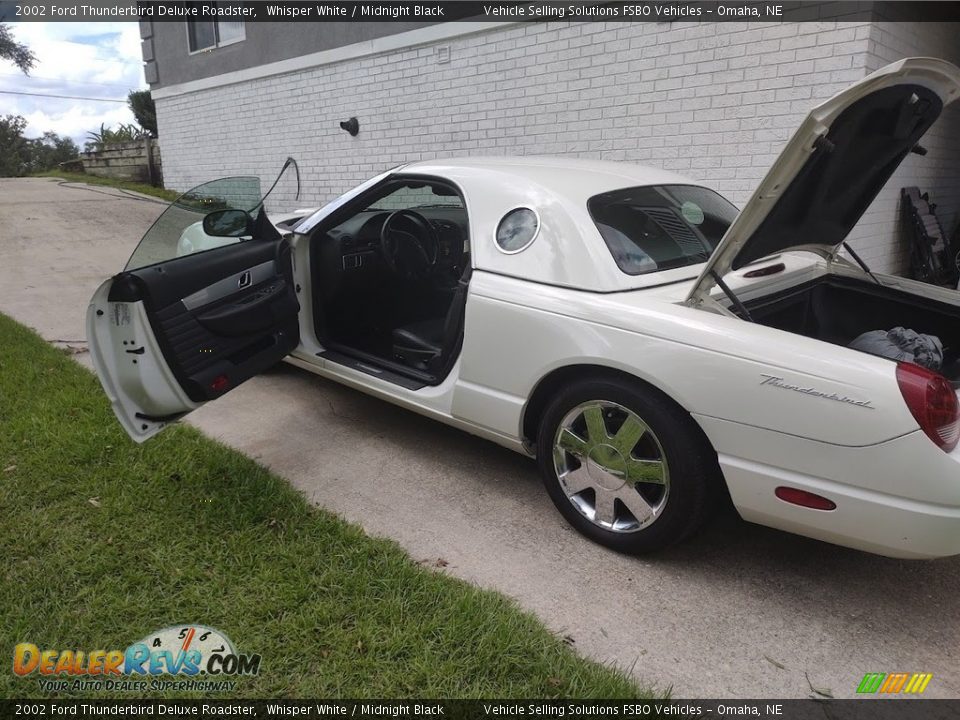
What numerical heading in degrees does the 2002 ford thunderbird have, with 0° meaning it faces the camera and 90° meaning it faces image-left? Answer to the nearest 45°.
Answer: approximately 135°
